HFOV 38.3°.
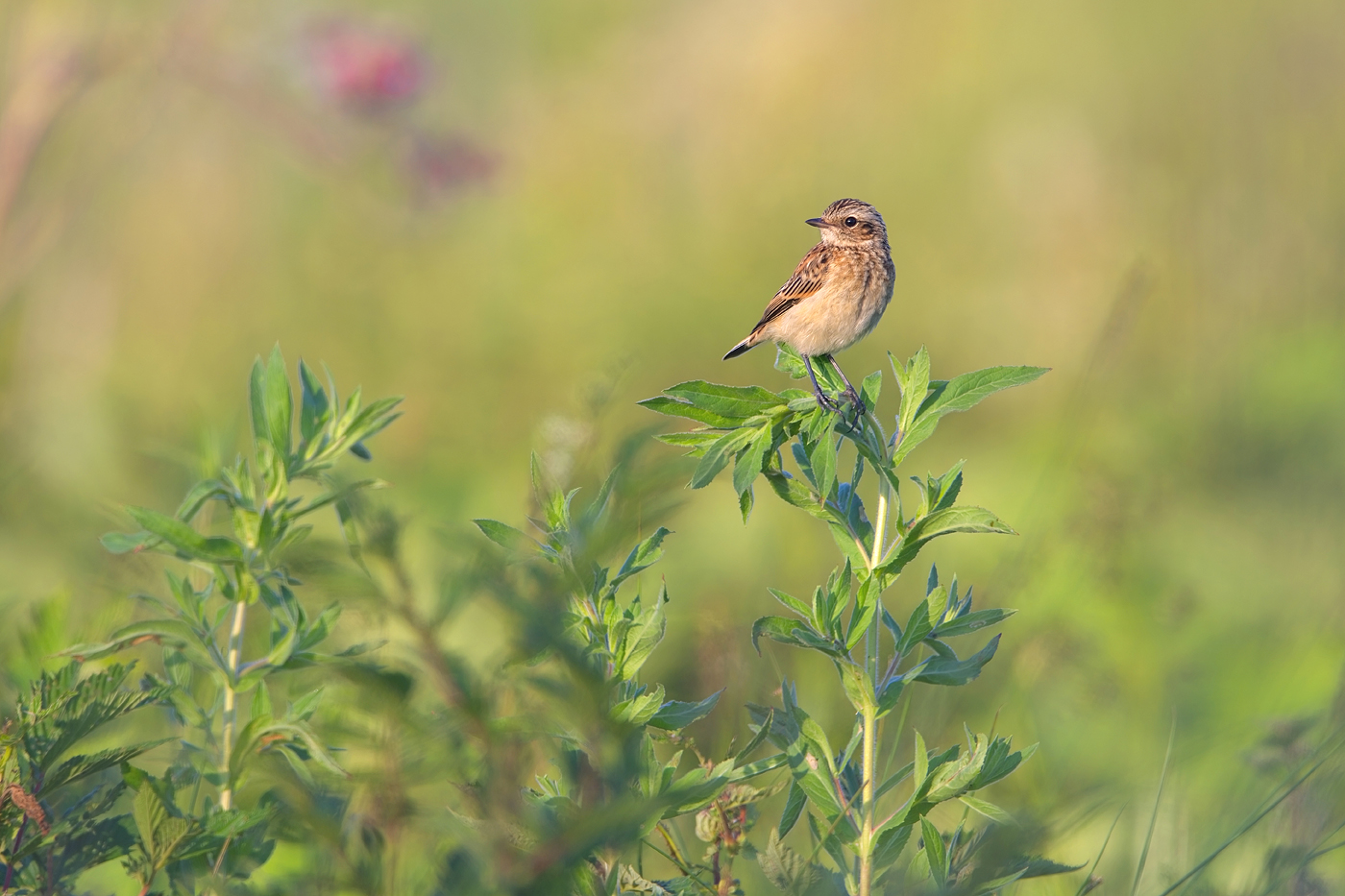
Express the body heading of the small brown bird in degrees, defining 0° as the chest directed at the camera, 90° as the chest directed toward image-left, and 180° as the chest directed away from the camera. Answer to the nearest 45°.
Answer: approximately 315°

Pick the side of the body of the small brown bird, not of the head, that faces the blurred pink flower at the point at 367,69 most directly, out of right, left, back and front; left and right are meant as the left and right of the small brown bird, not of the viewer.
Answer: back

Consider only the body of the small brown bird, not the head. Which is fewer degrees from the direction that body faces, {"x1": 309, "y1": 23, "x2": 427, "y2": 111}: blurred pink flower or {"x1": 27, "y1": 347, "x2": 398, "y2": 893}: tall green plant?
the tall green plant

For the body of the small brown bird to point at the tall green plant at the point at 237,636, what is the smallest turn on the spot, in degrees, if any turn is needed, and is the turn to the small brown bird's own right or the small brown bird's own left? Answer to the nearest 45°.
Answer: approximately 45° to the small brown bird's own right
